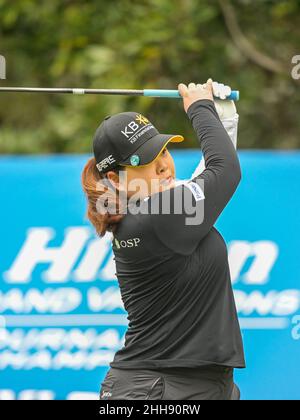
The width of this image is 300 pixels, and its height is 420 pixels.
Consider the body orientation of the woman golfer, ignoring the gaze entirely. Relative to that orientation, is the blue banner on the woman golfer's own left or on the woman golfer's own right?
on the woman golfer's own left

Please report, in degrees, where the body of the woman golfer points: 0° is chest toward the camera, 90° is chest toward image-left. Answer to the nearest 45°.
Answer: approximately 270°

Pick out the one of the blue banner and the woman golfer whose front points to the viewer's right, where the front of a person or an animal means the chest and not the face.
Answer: the woman golfer

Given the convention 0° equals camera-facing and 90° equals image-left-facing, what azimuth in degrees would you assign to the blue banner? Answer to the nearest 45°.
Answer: approximately 0°

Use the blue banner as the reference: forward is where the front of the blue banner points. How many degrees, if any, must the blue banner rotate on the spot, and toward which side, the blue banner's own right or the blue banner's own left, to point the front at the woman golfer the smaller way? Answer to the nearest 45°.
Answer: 0° — it already faces them
